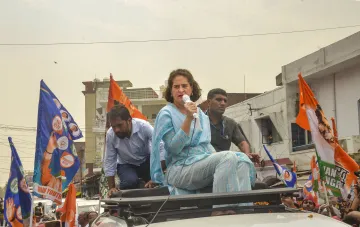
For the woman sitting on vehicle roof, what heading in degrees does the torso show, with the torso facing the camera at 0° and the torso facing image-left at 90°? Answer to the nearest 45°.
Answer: approximately 315°

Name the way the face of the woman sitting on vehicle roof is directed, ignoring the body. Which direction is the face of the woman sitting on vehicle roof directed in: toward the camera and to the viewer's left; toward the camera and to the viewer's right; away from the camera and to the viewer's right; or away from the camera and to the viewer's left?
toward the camera and to the viewer's left

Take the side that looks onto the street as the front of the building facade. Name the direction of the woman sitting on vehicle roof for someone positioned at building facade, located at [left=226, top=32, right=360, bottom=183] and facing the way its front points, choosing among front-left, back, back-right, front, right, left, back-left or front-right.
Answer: front-left

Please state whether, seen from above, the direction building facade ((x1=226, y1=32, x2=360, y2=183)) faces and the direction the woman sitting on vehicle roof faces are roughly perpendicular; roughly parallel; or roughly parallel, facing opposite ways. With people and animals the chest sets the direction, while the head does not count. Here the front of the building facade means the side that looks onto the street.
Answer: roughly perpendicular

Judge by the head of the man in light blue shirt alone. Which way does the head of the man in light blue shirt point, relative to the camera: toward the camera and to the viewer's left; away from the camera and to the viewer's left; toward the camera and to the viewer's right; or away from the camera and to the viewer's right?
toward the camera and to the viewer's left

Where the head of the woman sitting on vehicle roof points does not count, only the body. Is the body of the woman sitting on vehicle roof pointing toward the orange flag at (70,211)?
no

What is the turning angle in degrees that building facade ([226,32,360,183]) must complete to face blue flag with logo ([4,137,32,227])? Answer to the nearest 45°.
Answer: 0° — it already faces it
